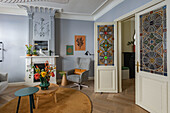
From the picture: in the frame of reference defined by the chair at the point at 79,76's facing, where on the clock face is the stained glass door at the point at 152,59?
The stained glass door is roughly at 9 o'clock from the chair.

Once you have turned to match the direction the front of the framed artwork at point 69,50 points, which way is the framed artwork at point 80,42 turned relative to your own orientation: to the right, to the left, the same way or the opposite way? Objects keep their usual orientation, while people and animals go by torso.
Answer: the same way

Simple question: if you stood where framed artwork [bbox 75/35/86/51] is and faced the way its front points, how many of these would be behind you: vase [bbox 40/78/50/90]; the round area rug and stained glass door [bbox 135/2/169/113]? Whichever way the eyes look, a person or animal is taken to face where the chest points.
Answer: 0

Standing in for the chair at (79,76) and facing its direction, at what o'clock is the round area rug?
The round area rug is roughly at 11 o'clock from the chair.

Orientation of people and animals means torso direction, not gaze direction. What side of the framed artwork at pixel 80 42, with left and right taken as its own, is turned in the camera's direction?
front

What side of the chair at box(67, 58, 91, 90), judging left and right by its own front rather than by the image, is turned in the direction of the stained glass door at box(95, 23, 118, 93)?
left

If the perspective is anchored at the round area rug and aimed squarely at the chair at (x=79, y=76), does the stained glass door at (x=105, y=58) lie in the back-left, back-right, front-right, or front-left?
front-right

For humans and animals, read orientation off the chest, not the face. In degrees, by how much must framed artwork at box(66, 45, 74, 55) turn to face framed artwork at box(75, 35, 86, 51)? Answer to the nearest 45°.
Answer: approximately 90° to its left

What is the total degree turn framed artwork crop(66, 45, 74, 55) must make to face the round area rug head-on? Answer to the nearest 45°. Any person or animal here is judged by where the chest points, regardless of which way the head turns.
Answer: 0° — it already faces it

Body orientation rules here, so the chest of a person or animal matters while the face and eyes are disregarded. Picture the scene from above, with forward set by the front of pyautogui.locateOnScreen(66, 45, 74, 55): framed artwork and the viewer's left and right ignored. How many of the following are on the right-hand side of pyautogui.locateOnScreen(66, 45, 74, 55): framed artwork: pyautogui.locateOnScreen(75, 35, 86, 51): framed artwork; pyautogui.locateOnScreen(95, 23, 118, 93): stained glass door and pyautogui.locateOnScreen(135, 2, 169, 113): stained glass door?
0

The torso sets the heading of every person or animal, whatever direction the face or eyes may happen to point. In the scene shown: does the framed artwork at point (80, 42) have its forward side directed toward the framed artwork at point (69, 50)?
no

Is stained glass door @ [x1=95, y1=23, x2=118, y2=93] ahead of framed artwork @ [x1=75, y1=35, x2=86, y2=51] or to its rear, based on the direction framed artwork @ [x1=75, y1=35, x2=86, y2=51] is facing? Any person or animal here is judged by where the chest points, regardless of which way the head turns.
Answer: ahead

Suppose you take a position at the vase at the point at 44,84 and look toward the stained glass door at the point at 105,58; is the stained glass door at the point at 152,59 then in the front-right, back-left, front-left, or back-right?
front-right

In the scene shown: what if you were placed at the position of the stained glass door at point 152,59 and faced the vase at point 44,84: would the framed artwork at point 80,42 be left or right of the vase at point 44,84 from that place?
right

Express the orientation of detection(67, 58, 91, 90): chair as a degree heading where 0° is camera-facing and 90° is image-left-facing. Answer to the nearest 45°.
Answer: approximately 45°

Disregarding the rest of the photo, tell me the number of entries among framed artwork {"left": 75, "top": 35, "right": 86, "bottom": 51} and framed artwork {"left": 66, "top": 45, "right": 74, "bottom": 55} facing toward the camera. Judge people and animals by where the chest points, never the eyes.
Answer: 2

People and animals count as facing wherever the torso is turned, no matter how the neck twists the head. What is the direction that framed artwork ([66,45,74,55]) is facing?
toward the camera
